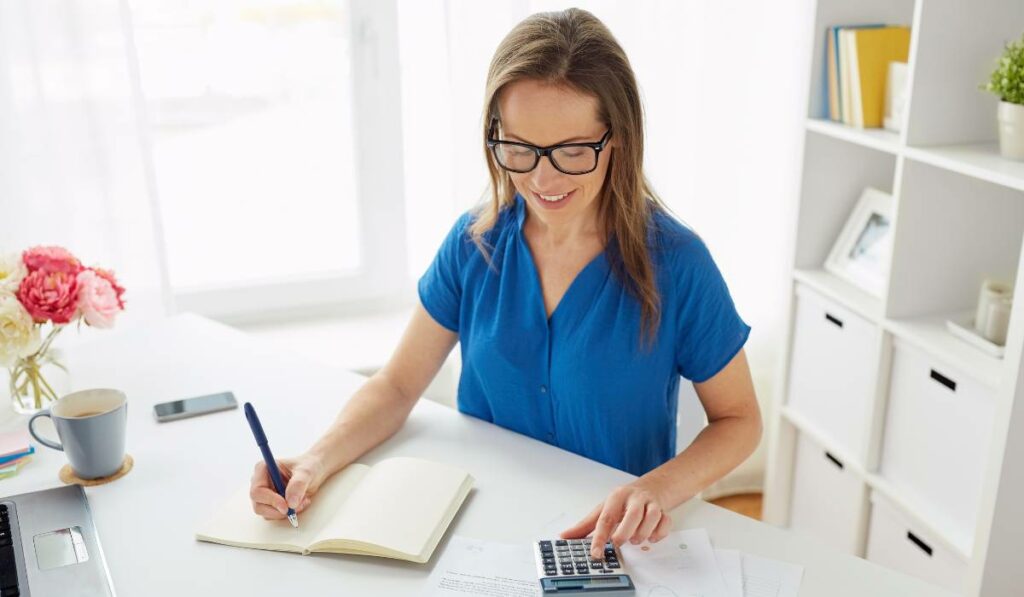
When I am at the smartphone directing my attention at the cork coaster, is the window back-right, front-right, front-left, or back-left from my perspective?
back-right

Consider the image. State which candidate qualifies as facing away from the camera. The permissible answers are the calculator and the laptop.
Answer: the calculator

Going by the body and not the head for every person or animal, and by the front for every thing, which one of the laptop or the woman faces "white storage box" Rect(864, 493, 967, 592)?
the laptop

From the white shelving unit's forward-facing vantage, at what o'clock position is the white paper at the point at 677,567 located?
The white paper is roughly at 11 o'clock from the white shelving unit.

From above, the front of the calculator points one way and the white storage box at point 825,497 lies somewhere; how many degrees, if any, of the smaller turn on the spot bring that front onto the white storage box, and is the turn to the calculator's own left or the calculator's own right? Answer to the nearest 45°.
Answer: approximately 45° to the calculator's own right

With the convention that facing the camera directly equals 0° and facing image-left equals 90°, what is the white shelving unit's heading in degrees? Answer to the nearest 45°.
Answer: approximately 45°

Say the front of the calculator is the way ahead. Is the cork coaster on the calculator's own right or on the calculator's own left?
on the calculator's own left

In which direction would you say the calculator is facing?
away from the camera

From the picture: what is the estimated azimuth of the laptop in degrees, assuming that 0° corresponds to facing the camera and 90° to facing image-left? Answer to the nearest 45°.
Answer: approximately 270°

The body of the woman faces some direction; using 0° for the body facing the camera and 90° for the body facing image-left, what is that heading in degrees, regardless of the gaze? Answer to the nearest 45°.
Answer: approximately 45°

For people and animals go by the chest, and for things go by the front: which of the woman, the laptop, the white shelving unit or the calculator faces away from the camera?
the calculator

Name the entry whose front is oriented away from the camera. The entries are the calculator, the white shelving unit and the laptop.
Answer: the calculator

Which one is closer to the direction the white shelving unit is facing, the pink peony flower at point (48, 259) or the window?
the pink peony flower
